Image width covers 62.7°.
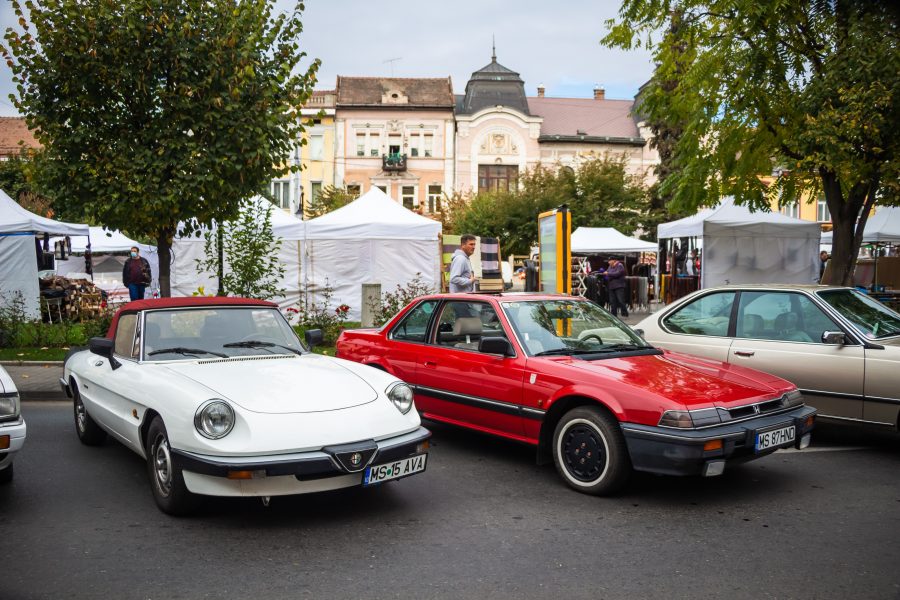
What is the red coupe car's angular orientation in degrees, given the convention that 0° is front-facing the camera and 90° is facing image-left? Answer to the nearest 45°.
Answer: approximately 315°

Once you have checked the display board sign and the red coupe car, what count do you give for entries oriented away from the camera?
0

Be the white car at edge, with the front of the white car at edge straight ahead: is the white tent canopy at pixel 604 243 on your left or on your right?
on your left

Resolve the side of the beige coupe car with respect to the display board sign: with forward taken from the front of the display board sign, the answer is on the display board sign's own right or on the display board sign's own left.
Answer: on the display board sign's own left

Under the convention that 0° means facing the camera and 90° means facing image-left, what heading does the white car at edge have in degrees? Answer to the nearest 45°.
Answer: approximately 315°

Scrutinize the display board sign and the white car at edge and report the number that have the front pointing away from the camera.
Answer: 0

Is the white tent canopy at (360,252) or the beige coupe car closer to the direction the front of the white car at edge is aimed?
the beige coupe car

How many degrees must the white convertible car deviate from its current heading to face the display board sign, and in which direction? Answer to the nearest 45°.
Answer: approximately 90° to its left

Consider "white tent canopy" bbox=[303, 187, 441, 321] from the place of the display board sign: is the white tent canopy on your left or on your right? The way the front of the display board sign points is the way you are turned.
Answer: on your right

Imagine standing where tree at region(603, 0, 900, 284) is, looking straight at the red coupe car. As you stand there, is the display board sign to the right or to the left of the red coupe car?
right

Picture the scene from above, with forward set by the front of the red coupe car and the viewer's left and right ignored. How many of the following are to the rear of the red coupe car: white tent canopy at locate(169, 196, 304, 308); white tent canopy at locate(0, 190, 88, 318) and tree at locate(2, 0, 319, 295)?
3
